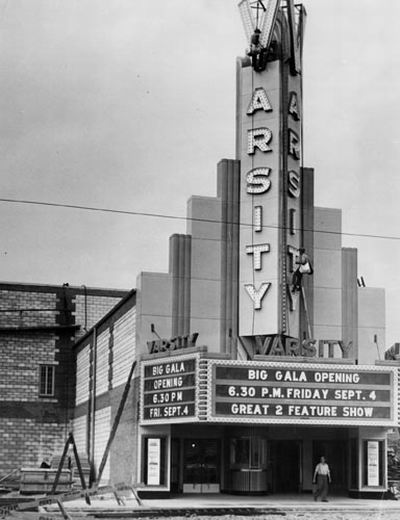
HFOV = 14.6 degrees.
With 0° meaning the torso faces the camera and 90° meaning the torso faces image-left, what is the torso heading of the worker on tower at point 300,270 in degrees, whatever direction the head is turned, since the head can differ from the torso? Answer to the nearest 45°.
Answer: approximately 90°
